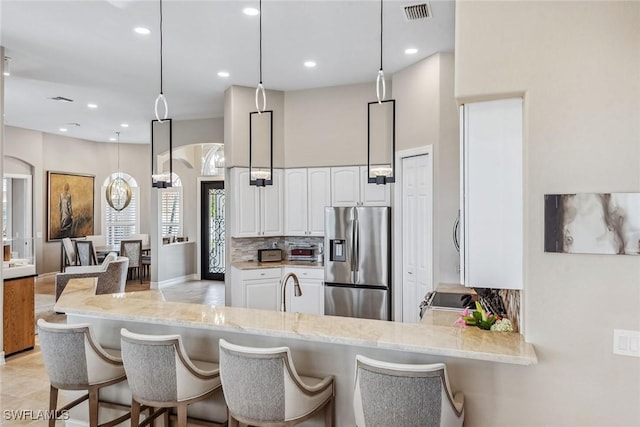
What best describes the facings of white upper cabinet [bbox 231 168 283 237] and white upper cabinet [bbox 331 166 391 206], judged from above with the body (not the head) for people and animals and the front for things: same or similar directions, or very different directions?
same or similar directions

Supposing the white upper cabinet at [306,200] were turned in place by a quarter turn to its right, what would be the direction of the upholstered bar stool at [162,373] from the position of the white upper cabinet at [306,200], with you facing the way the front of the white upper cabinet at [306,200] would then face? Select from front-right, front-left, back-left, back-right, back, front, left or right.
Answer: left

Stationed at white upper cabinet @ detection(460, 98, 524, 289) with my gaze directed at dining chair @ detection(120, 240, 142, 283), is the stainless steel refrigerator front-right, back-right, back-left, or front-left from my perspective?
front-right

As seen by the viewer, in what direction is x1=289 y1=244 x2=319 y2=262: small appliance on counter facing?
toward the camera

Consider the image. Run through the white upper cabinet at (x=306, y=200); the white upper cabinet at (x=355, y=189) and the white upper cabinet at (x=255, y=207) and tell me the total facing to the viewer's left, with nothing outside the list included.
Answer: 0

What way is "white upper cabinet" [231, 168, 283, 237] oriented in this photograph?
toward the camera

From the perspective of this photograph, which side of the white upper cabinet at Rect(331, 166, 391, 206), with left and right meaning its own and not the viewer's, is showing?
front

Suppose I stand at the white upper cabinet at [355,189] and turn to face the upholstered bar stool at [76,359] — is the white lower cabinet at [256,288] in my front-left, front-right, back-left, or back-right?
front-right

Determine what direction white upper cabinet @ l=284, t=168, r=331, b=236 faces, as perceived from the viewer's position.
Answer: facing the viewer

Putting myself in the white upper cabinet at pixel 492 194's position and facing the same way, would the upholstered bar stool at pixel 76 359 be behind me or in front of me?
in front

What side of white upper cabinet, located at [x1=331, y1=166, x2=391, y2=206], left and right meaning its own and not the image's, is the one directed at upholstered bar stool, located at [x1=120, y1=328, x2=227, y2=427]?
front
